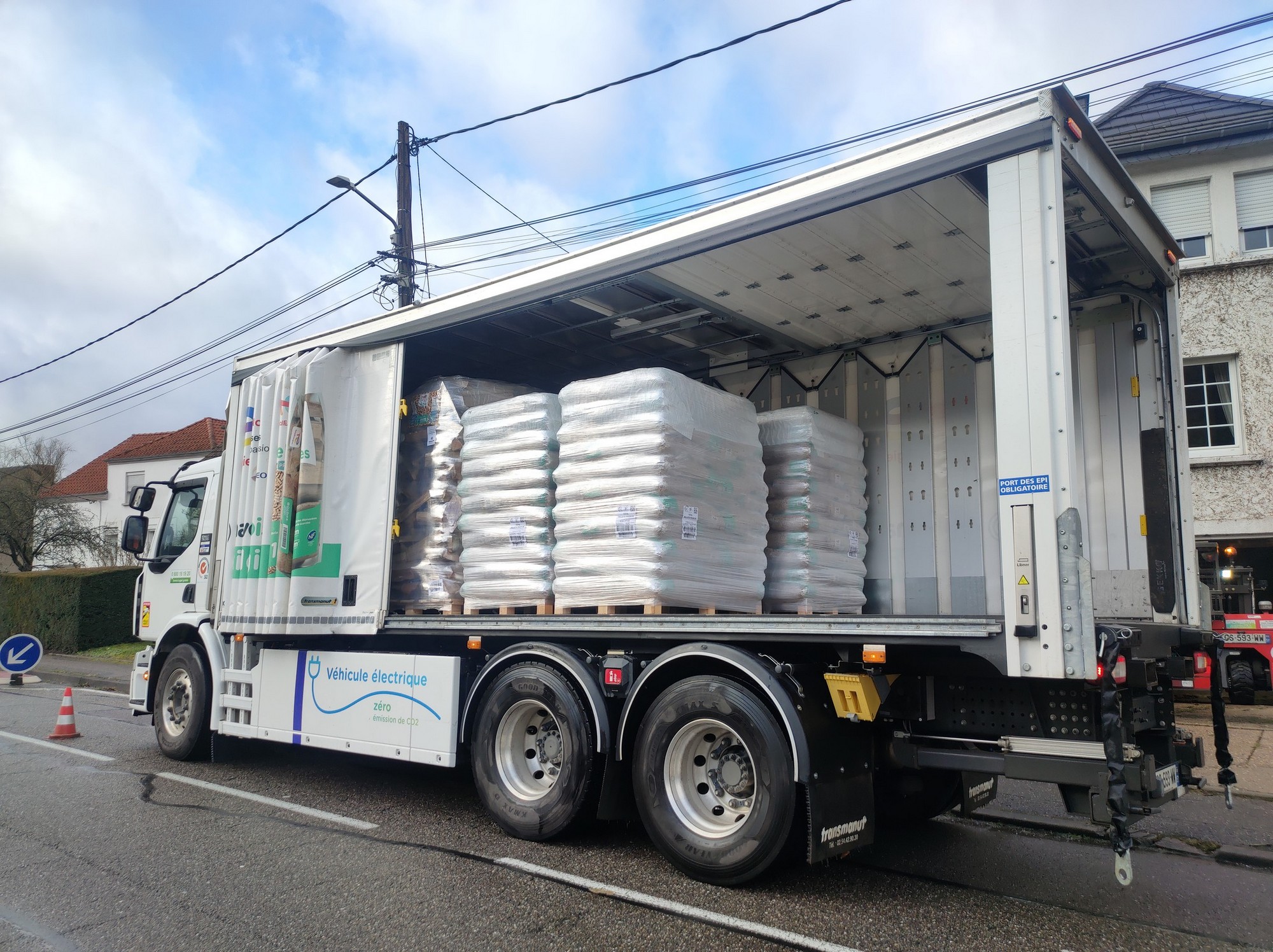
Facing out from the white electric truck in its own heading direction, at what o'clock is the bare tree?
The bare tree is roughly at 12 o'clock from the white electric truck.

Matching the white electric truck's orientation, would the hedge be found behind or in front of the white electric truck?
in front

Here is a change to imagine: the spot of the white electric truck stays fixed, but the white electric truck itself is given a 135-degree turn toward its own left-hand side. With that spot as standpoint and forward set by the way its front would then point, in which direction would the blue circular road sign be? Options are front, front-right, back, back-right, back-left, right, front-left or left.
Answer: back-right

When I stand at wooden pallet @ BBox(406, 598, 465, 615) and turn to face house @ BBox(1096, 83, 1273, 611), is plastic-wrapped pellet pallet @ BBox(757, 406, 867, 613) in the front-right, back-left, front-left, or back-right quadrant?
front-right

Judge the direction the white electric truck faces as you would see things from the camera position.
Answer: facing away from the viewer and to the left of the viewer

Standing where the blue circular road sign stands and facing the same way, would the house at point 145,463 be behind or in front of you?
behind

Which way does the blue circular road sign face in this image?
toward the camera

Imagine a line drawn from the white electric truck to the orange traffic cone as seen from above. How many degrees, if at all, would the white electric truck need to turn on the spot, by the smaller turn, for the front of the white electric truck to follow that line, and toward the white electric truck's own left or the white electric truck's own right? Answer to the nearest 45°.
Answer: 0° — it already faces it
